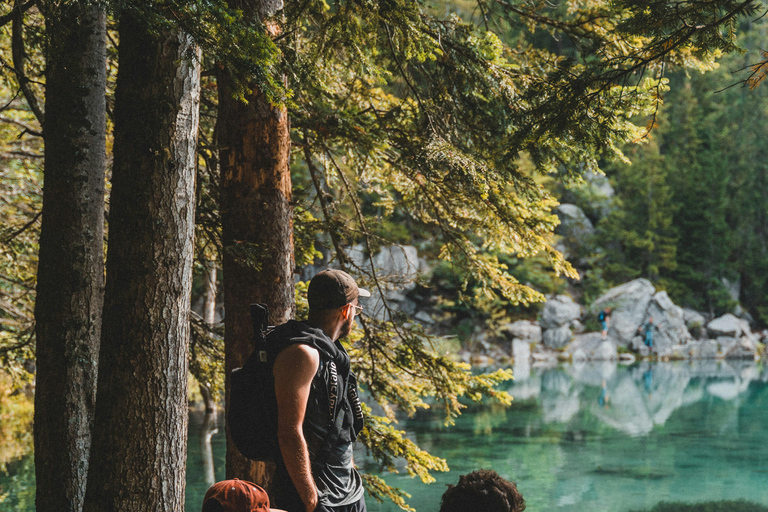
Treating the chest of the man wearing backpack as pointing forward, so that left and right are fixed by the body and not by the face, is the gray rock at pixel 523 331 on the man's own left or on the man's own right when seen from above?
on the man's own left

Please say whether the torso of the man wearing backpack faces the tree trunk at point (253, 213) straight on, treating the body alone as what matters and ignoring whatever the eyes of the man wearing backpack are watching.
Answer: no

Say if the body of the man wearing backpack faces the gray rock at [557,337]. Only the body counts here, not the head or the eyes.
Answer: no

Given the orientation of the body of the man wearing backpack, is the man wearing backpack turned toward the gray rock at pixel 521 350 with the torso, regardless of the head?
no

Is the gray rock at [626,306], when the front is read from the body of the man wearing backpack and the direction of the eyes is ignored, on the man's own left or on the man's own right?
on the man's own left

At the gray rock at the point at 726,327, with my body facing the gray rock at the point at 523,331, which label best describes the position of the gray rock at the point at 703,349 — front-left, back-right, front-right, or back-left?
front-left

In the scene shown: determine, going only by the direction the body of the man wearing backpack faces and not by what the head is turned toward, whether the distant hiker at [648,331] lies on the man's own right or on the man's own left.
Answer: on the man's own left

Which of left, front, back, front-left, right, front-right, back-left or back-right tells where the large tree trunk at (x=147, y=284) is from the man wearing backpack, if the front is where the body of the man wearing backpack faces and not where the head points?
back

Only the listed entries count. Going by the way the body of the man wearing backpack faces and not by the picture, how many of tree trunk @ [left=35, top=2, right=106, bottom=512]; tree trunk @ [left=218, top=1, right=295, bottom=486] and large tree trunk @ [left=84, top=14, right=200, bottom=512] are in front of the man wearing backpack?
0

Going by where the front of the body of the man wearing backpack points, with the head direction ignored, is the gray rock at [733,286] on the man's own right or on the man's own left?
on the man's own left

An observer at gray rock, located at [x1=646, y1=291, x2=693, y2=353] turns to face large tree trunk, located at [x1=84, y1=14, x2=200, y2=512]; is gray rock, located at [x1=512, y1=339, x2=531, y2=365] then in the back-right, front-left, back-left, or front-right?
front-right

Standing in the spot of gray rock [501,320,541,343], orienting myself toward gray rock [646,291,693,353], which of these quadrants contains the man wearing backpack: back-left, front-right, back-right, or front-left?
back-right
